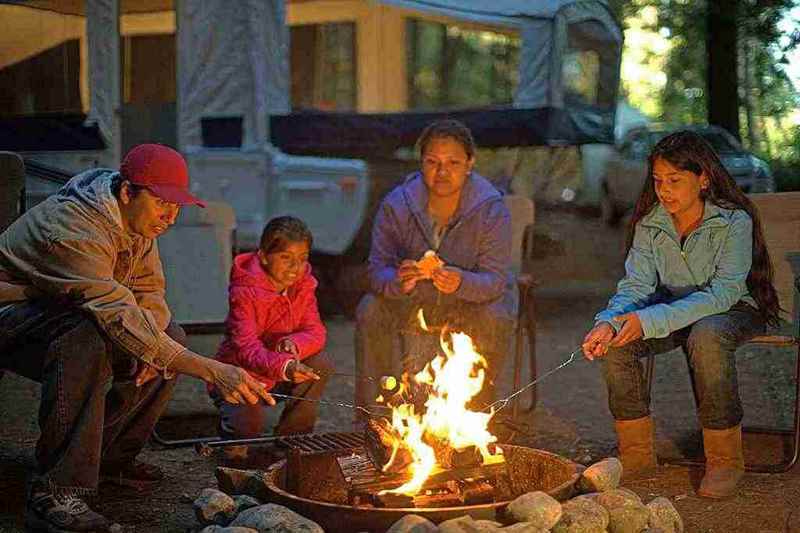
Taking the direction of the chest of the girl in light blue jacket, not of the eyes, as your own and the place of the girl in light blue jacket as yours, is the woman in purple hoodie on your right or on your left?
on your right

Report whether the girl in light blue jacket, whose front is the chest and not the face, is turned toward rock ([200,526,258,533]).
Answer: yes

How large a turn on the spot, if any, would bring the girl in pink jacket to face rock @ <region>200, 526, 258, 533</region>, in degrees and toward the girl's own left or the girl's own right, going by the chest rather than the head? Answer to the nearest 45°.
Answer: approximately 45° to the girl's own right

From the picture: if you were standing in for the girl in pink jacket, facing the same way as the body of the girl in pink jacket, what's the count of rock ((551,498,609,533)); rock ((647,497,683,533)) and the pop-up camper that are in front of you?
2

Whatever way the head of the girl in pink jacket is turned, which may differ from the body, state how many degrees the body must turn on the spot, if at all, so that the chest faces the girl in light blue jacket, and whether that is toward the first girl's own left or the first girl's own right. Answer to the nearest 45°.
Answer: approximately 45° to the first girl's own left

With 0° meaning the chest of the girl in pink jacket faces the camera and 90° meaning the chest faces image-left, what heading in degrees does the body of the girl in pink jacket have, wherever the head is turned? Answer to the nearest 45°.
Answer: approximately 315°

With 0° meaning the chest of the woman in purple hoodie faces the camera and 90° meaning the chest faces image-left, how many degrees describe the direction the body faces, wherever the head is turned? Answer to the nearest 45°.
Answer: approximately 0°

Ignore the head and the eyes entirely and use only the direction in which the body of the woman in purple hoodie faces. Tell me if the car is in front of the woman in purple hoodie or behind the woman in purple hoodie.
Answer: behind

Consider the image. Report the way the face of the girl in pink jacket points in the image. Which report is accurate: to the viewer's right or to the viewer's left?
to the viewer's right

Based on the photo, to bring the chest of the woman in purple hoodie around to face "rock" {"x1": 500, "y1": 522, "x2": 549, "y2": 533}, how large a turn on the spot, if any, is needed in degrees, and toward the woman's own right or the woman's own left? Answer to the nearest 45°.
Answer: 0° — they already face it
